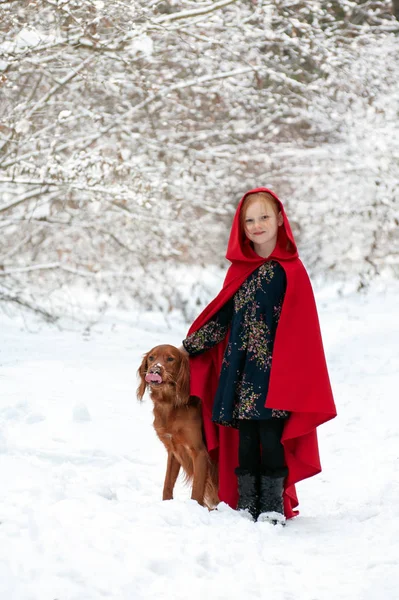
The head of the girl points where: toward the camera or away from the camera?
toward the camera

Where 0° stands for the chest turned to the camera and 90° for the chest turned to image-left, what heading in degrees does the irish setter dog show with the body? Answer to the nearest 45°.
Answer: approximately 45°
